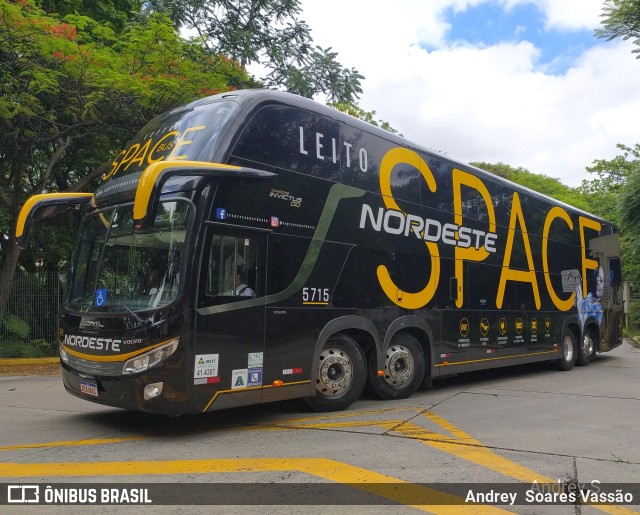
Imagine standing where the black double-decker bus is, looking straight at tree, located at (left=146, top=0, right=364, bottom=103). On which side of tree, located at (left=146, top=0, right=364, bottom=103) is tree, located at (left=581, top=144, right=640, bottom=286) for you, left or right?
right

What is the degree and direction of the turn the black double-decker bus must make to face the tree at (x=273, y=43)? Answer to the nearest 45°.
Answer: approximately 135° to its right

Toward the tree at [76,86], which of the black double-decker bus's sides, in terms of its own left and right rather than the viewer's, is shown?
right

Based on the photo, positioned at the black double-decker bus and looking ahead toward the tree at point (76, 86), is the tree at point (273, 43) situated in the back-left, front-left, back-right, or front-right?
front-right

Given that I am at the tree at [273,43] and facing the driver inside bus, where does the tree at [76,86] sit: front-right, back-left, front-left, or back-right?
front-right

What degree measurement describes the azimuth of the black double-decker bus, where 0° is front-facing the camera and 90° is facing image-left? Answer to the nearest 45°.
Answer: approximately 45°

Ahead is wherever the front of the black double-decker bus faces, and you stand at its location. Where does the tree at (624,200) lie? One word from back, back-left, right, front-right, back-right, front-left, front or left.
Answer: back

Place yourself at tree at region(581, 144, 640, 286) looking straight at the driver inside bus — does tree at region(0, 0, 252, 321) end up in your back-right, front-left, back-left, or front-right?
front-right
